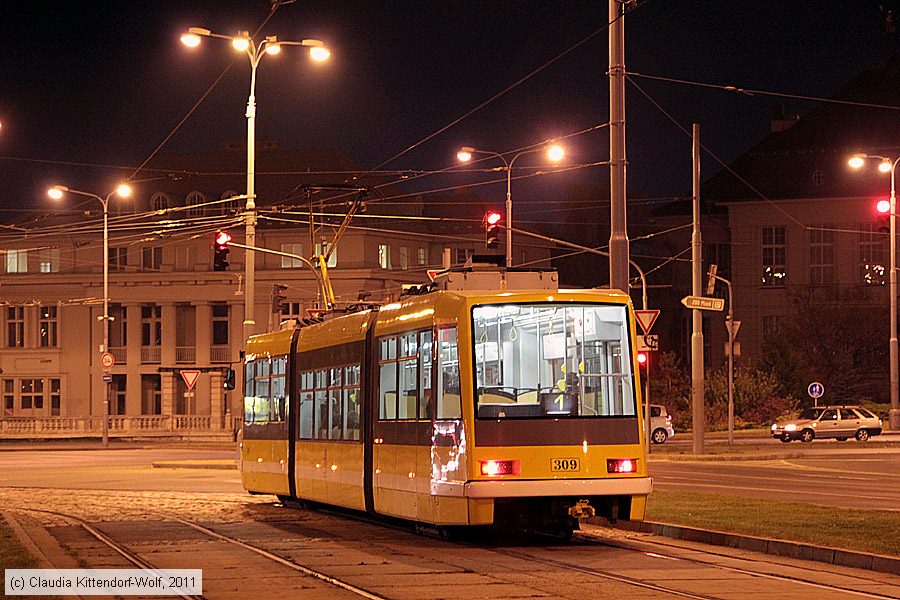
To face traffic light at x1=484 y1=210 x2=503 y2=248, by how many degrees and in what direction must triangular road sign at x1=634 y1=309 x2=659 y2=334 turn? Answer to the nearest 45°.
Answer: approximately 135° to its right

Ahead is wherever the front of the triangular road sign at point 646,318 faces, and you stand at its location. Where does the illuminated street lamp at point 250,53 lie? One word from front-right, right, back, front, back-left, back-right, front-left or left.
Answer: right

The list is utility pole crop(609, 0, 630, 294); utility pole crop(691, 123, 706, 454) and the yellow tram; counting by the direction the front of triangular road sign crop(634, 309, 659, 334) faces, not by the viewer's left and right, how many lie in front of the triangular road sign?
2

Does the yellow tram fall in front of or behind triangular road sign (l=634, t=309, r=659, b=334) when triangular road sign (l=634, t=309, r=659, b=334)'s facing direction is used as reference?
in front

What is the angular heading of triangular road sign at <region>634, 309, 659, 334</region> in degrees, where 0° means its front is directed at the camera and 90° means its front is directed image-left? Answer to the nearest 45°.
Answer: approximately 0°
